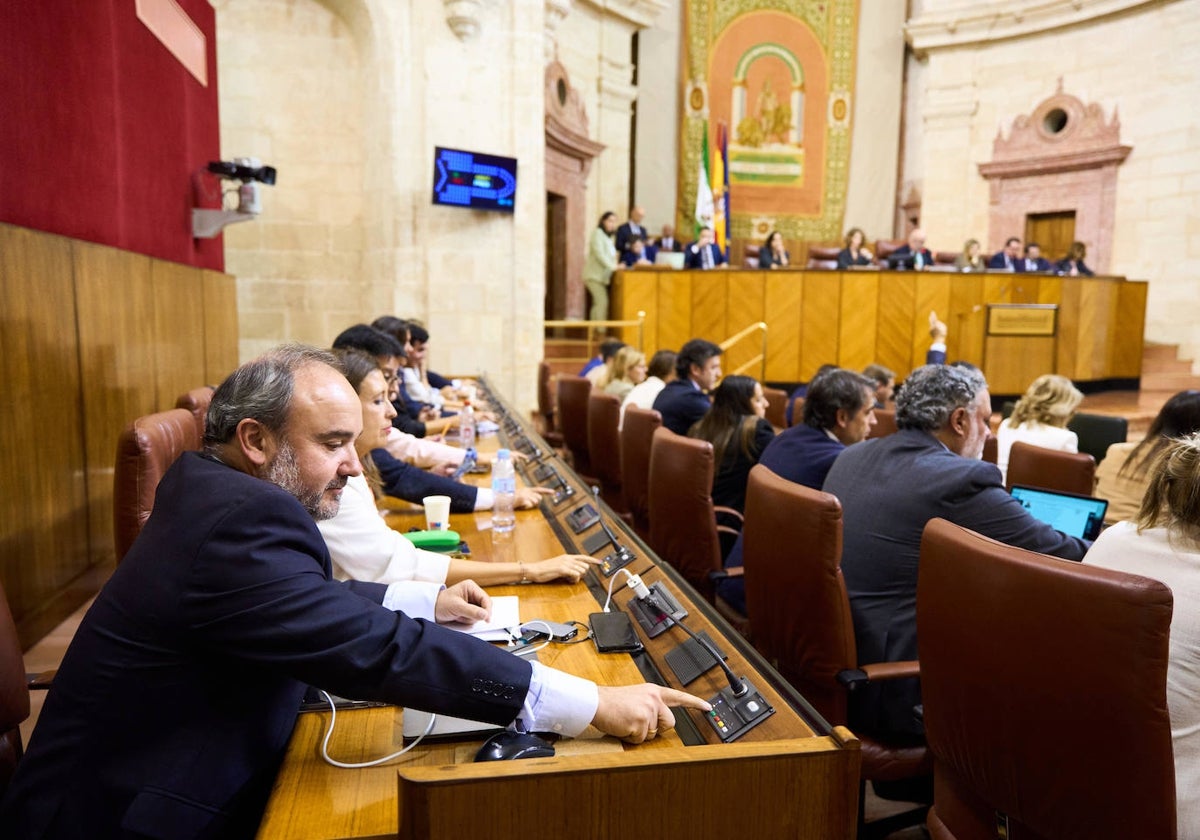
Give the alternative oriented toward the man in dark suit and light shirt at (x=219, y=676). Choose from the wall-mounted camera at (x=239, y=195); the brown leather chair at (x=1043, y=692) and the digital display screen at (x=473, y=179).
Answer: the digital display screen

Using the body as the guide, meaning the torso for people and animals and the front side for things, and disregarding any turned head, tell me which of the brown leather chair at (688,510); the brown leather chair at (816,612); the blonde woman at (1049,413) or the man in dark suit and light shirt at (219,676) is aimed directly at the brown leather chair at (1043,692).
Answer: the man in dark suit and light shirt

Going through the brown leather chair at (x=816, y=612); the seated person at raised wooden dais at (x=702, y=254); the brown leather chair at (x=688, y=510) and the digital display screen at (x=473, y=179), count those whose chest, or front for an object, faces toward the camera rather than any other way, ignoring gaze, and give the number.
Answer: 2

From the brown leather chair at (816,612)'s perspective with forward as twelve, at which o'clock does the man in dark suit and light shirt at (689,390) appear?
The man in dark suit and light shirt is roughly at 10 o'clock from the brown leather chair.

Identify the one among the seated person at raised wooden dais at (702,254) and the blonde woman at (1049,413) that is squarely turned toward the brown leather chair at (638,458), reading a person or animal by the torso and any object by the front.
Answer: the seated person at raised wooden dais

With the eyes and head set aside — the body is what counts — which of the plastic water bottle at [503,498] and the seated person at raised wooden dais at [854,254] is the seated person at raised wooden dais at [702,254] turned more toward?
the plastic water bottle

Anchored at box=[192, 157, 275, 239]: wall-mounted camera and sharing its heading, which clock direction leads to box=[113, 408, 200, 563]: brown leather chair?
The brown leather chair is roughly at 3 o'clock from the wall-mounted camera.

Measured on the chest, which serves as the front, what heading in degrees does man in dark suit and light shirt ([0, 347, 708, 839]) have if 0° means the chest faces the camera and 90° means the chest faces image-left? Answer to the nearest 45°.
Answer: approximately 270°

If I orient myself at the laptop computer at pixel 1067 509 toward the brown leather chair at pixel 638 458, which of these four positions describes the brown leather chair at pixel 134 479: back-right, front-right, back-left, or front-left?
front-left

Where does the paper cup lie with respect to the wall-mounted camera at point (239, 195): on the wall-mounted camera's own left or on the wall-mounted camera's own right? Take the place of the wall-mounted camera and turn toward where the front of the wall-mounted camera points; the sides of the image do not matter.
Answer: on the wall-mounted camera's own right

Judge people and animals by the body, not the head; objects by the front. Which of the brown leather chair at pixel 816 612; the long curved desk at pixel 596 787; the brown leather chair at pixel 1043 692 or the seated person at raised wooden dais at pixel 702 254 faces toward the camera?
the seated person at raised wooden dais

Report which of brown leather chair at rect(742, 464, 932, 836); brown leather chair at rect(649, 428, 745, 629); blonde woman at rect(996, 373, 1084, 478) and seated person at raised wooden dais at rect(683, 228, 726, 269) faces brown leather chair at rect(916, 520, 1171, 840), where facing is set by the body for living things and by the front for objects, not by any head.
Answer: the seated person at raised wooden dais

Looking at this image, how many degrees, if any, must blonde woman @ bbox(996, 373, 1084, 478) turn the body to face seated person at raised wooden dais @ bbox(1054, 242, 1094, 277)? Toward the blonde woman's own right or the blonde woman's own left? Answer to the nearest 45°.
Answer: approximately 45° to the blonde woman's own left

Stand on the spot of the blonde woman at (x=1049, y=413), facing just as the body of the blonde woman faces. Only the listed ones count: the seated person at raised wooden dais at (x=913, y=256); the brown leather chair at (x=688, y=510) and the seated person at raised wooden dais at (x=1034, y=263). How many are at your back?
1
